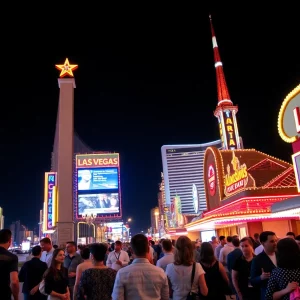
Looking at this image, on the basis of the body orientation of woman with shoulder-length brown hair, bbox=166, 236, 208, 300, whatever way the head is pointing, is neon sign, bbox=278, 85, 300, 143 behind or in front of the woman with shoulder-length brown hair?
in front

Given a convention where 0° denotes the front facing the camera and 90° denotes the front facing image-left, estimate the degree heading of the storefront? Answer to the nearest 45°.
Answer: approximately 45°

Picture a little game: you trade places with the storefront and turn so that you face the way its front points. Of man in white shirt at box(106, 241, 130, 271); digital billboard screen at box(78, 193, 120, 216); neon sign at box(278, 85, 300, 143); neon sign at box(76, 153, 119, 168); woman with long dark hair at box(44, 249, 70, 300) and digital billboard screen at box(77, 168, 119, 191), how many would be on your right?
3

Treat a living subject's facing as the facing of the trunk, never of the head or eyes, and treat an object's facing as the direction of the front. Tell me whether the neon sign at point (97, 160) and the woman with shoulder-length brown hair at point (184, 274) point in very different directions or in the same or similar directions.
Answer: very different directions

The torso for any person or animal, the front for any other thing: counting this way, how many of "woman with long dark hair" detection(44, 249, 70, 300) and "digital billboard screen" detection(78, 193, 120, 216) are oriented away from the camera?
0

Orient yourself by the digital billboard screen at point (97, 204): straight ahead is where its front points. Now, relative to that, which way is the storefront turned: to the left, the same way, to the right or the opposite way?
to the right

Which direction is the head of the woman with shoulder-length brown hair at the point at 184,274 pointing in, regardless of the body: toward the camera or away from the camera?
away from the camera

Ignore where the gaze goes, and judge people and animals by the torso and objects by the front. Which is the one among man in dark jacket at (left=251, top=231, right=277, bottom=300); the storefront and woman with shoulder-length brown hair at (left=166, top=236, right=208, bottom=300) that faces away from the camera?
the woman with shoulder-length brown hair

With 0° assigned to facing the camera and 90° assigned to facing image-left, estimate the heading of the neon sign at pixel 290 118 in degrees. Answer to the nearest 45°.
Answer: approximately 45°

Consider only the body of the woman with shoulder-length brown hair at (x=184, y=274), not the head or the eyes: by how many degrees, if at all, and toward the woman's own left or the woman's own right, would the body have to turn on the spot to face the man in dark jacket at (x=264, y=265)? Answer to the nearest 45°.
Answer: approximately 45° to the woman's own right

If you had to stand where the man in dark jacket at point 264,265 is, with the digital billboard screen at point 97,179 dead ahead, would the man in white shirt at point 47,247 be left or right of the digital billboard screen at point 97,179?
left

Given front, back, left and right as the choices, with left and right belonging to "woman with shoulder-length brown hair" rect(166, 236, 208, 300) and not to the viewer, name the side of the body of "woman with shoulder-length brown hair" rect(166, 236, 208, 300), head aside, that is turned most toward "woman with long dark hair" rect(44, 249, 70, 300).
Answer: left
